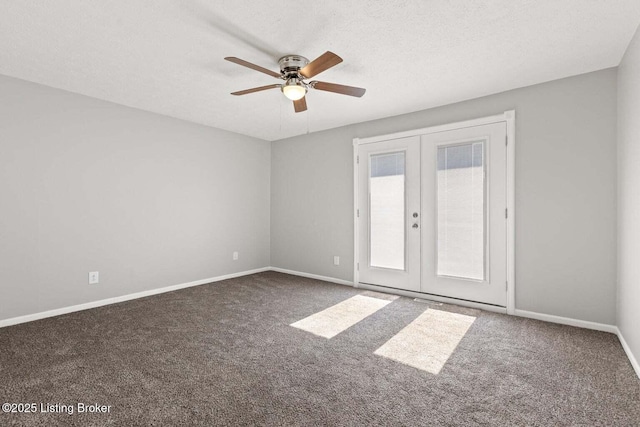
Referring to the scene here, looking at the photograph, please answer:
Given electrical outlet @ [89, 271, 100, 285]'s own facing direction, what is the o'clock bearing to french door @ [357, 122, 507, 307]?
The french door is roughly at 10 o'clock from the electrical outlet.
